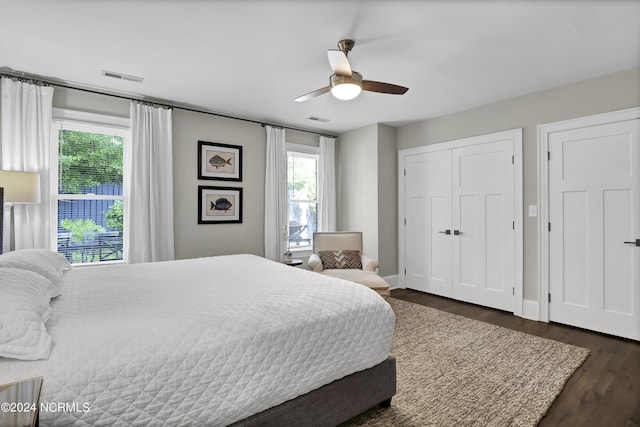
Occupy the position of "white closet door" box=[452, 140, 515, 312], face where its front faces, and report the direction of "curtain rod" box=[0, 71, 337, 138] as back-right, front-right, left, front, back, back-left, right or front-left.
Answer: front

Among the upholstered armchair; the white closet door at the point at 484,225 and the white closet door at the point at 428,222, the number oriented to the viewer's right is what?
0

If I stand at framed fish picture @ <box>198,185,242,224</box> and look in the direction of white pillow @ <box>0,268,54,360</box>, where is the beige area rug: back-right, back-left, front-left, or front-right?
front-left

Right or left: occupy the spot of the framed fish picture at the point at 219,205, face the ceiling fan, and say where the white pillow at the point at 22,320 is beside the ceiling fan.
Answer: right

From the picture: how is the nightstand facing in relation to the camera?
to the viewer's right

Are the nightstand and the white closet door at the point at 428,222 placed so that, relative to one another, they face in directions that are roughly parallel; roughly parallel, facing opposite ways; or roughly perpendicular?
roughly parallel, facing opposite ways

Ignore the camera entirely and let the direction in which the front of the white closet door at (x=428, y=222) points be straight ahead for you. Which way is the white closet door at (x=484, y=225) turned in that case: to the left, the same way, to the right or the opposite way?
the same way

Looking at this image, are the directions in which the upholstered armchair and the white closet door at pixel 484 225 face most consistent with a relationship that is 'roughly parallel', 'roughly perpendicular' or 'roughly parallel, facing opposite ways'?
roughly perpendicular

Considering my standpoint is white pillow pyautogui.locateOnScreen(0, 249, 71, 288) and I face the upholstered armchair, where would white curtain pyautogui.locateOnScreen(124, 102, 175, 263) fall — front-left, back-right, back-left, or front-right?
front-left

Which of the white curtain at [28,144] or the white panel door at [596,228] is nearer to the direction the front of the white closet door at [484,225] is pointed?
the white curtain

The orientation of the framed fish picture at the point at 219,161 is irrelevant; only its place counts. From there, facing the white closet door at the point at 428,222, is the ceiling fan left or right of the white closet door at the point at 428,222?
right

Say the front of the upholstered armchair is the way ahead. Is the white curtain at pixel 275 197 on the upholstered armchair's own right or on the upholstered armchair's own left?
on the upholstered armchair's own right

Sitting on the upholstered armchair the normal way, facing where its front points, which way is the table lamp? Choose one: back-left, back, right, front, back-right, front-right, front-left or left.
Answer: front-right

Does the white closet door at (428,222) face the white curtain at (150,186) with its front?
yes

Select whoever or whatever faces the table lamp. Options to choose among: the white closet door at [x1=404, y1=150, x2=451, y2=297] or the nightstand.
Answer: the white closet door

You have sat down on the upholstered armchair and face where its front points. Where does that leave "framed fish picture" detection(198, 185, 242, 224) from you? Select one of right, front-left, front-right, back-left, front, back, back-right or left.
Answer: right

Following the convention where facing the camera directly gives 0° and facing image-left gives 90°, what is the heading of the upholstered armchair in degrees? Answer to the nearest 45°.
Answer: approximately 0°

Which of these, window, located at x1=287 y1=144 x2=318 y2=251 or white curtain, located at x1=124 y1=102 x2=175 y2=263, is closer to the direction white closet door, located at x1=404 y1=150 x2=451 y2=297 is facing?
the white curtain
